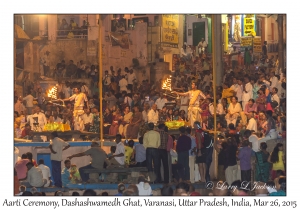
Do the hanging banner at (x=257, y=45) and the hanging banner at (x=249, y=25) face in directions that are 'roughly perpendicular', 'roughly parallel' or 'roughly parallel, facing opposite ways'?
roughly parallel

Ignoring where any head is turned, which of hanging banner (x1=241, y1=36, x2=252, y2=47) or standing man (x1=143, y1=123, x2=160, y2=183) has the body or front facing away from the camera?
the standing man

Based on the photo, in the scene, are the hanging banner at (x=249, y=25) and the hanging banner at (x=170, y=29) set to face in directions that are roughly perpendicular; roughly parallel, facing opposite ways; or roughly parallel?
roughly parallel

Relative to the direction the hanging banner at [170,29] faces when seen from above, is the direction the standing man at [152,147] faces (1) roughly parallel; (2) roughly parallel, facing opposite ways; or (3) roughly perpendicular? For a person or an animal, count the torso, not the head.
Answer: roughly parallel, facing opposite ways

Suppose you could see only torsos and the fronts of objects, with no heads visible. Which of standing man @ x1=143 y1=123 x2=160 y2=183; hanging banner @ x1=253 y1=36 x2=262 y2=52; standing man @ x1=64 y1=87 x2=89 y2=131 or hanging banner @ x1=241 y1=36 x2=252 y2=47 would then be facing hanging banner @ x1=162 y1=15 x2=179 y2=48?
standing man @ x1=143 y1=123 x2=160 y2=183

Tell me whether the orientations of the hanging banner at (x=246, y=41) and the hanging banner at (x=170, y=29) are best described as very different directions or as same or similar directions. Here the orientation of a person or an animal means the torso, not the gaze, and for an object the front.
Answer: same or similar directions

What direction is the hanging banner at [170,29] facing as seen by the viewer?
toward the camera

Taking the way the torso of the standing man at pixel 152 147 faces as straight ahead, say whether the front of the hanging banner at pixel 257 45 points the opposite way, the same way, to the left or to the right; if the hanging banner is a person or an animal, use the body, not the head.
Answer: the opposite way

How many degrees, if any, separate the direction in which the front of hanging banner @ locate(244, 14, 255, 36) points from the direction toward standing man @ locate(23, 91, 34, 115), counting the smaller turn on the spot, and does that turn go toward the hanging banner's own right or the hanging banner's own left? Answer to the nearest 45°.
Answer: approximately 45° to the hanging banner's own right

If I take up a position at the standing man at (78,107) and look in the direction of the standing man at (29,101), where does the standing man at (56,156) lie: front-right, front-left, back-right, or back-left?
back-left

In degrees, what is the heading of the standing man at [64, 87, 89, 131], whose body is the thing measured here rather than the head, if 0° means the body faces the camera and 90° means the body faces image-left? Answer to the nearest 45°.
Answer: approximately 45°

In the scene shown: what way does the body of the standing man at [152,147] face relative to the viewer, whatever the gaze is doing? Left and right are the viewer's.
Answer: facing away from the viewer

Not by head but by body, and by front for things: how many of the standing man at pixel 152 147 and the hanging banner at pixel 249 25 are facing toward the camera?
1

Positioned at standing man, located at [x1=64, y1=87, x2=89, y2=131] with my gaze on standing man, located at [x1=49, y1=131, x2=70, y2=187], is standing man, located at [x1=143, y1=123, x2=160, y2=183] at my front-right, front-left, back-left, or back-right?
front-left
